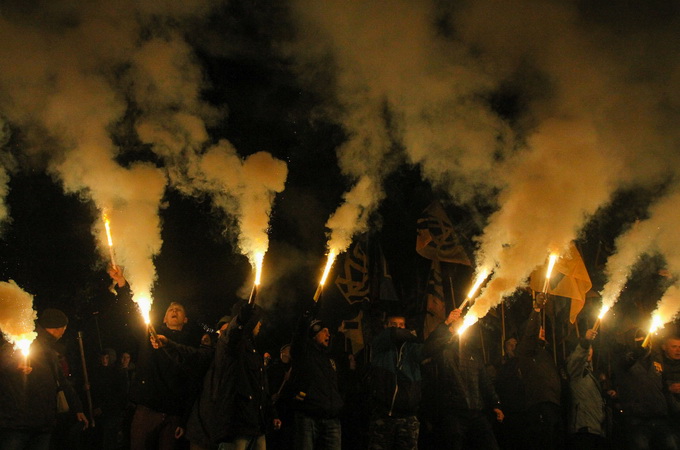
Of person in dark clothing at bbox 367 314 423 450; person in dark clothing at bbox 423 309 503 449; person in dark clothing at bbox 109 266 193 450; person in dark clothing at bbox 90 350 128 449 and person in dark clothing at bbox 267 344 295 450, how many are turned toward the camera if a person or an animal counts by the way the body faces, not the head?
5

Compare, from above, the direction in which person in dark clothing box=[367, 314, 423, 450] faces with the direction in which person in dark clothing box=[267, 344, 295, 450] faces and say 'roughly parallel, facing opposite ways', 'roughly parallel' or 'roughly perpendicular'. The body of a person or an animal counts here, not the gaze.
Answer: roughly parallel

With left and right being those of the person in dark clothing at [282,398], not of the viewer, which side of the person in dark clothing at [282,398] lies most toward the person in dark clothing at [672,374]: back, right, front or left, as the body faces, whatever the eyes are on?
left

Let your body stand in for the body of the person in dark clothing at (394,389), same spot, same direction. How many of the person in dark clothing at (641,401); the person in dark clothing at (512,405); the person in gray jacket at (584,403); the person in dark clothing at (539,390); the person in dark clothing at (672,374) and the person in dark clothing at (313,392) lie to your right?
1

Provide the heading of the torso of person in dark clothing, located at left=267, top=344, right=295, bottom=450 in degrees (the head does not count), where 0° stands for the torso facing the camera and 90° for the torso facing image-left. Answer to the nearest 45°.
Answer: approximately 0°

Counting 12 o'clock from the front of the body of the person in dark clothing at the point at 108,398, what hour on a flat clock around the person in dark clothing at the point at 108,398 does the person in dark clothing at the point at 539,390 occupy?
the person in dark clothing at the point at 539,390 is roughly at 10 o'clock from the person in dark clothing at the point at 108,398.

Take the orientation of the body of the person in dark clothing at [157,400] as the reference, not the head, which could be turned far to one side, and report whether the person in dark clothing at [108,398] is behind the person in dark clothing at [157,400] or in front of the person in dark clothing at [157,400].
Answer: behind

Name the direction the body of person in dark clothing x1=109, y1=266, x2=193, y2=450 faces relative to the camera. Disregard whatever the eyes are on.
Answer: toward the camera

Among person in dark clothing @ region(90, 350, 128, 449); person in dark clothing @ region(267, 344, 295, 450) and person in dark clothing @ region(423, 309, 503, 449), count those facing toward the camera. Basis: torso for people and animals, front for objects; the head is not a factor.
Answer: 3

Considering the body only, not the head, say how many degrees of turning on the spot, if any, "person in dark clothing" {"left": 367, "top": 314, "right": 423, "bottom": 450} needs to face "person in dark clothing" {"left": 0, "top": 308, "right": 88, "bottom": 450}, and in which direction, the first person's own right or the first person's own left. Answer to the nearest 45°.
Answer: approximately 90° to the first person's own right

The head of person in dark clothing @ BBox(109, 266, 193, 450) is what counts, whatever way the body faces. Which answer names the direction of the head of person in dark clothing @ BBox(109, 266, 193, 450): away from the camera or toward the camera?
toward the camera

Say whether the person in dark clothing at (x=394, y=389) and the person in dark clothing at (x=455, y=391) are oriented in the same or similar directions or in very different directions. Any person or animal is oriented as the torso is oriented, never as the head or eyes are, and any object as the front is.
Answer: same or similar directions
